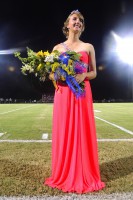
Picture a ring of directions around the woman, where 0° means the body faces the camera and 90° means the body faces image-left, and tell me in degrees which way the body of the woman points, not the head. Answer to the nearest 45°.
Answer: approximately 0°

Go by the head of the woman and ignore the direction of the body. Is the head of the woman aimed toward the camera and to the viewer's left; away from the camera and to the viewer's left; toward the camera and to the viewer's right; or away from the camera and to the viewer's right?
toward the camera and to the viewer's right
